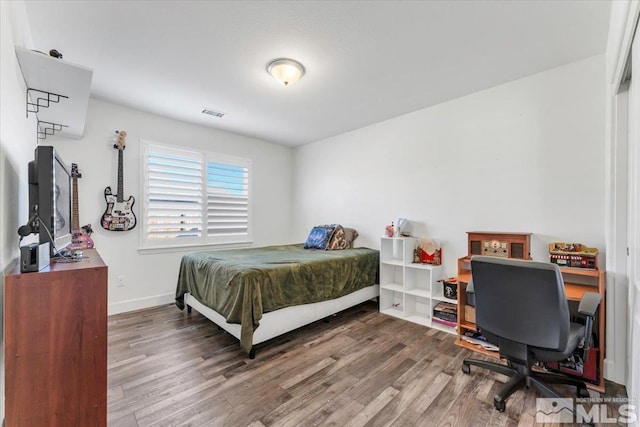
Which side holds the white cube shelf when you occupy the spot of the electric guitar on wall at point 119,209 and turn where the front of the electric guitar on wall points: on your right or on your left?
on your left

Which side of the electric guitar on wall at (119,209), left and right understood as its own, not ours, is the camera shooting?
front

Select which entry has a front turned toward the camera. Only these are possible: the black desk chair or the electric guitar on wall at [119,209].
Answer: the electric guitar on wall

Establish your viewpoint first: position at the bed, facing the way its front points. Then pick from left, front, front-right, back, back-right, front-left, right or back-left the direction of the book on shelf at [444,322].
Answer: back-left

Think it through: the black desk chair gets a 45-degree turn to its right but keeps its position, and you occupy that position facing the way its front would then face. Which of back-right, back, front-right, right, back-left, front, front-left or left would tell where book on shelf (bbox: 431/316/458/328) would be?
back-left

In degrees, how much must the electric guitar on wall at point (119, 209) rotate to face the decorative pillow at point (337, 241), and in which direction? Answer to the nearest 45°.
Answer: approximately 45° to its left

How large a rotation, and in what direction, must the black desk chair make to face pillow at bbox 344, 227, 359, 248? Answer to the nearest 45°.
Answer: approximately 90° to its left

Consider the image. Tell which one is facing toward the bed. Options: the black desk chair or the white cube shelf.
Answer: the white cube shelf

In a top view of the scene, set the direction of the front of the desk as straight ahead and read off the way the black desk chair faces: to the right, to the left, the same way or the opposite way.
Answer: the opposite way

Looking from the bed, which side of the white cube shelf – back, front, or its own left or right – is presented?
right

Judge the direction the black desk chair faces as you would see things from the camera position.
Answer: facing away from the viewer and to the right of the viewer

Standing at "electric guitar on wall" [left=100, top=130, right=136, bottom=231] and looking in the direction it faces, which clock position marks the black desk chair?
The black desk chair is roughly at 11 o'clock from the electric guitar on wall.

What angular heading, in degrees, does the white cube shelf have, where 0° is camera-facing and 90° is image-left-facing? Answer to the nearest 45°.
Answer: approximately 45°

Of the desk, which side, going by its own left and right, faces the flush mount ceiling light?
front

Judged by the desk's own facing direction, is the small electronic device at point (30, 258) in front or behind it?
in front

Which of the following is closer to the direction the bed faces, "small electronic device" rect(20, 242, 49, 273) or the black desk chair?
the small electronic device

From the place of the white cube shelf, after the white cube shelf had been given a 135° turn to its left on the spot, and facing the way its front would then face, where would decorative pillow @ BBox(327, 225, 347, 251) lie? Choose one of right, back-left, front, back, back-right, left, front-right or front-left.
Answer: back
